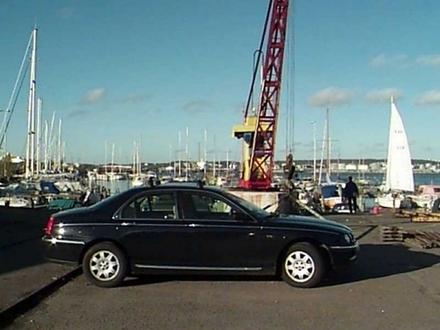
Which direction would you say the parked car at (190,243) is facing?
to the viewer's right

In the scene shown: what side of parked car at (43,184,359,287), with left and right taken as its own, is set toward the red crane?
left

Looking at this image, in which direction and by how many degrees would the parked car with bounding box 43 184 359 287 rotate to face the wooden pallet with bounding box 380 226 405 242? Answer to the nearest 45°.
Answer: approximately 45° to its left

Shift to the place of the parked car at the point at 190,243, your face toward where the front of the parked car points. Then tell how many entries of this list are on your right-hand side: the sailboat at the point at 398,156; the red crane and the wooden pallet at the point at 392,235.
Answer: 0

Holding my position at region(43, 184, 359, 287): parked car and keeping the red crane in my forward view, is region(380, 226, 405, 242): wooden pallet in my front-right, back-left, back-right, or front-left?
front-right
